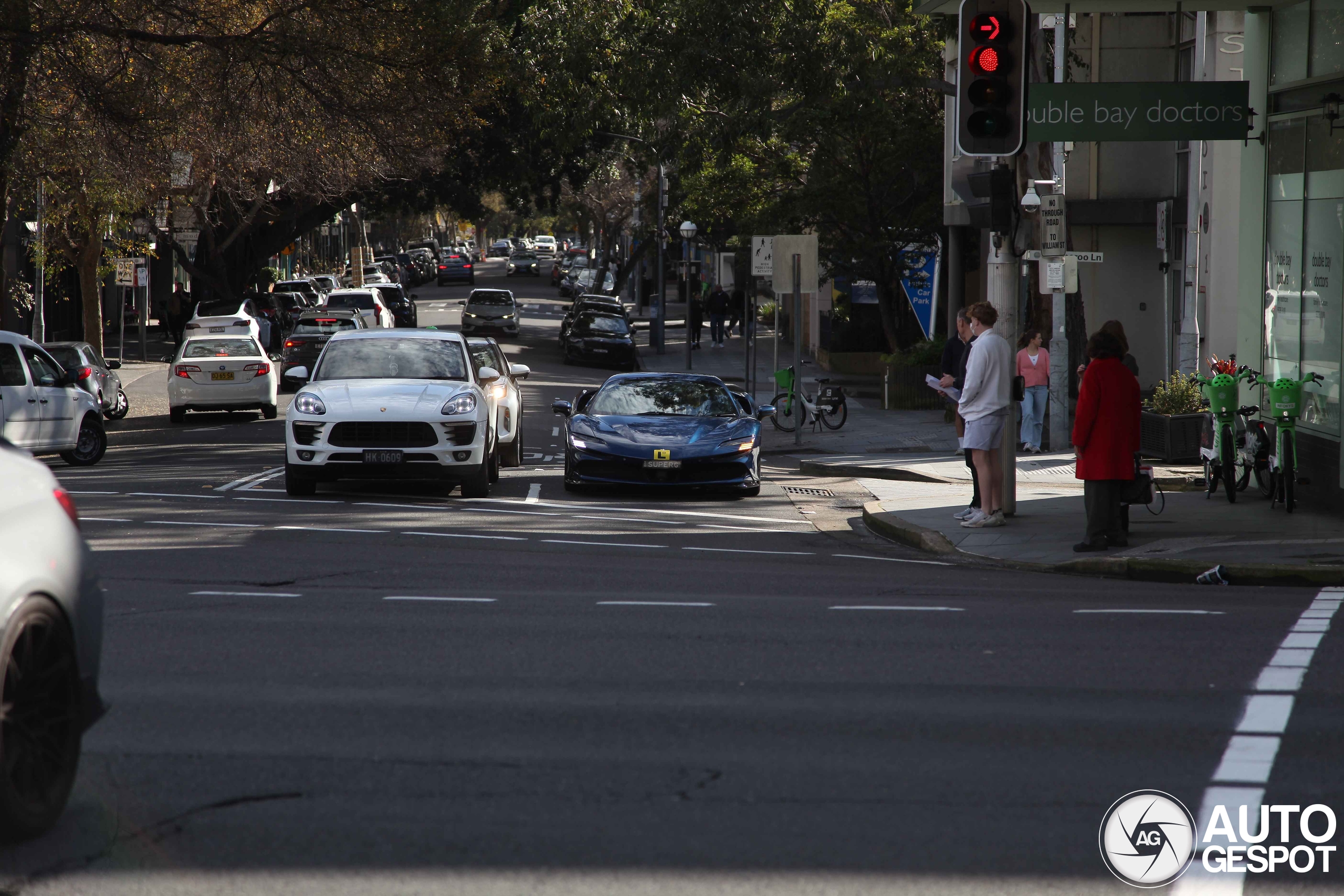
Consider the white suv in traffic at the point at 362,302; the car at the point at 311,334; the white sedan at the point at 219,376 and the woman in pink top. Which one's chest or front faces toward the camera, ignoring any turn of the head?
the woman in pink top

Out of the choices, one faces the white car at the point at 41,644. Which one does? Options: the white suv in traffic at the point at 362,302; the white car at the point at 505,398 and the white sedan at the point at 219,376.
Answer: the white car at the point at 505,398

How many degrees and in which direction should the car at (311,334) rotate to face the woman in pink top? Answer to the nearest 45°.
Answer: approximately 135° to its right

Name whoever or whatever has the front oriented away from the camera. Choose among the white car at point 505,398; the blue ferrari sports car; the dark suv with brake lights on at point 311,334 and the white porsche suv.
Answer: the dark suv with brake lights on

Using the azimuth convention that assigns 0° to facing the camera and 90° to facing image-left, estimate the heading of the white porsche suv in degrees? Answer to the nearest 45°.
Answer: approximately 0°

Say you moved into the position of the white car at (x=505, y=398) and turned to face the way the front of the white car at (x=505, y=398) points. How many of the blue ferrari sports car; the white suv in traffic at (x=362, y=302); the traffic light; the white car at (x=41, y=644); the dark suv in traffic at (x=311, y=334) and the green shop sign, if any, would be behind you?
2

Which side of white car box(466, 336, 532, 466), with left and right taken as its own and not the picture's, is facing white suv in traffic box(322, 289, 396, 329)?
back

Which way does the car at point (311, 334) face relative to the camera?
away from the camera

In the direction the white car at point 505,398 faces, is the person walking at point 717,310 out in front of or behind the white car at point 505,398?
behind

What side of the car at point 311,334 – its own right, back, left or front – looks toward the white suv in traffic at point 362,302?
front

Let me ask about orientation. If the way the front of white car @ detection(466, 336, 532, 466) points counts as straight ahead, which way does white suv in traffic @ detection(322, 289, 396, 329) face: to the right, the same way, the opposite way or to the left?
the opposite way

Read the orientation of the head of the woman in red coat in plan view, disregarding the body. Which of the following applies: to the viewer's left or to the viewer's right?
to the viewer's left

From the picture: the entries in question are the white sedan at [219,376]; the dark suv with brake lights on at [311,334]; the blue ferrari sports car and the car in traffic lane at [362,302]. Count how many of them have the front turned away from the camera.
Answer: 3

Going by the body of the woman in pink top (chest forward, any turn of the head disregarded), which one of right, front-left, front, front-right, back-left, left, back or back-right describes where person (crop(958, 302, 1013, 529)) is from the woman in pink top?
front

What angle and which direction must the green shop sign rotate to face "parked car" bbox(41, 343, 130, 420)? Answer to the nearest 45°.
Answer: approximately 135° to its right

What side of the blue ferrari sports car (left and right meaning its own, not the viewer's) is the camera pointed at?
front

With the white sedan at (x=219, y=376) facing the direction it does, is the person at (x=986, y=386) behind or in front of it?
behind

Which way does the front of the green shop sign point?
toward the camera

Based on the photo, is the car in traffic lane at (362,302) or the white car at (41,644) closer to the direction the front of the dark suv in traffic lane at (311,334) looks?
the car in traffic lane

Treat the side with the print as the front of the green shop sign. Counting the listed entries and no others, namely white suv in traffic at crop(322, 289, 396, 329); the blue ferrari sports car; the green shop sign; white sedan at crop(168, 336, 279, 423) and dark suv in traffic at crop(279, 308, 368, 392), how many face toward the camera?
2

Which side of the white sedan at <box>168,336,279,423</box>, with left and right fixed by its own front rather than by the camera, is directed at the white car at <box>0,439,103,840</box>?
back

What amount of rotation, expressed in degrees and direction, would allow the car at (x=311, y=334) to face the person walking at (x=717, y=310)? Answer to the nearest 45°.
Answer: approximately 45° to its right
